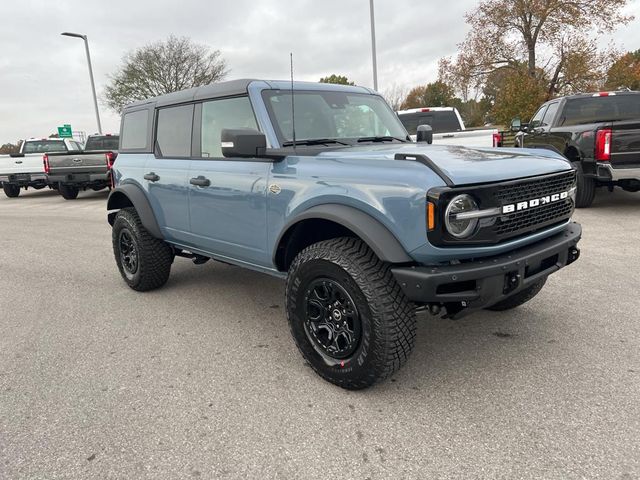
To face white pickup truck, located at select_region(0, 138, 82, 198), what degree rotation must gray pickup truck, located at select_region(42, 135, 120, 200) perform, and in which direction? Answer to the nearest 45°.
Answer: approximately 90° to its left

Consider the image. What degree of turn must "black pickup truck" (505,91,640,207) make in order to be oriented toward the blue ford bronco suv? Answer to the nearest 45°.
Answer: approximately 135° to its left

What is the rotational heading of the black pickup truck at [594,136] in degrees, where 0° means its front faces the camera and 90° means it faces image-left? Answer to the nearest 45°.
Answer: approximately 135°

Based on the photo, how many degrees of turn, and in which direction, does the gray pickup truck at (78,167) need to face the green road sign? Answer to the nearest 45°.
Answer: approximately 45° to its left

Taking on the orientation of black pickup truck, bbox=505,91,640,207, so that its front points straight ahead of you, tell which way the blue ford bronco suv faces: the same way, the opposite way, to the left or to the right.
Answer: the opposite way

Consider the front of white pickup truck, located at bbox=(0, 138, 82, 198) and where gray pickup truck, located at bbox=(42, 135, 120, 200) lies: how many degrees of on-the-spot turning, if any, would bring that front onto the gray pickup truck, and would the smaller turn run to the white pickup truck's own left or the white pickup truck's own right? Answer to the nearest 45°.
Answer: approximately 90° to the white pickup truck's own right

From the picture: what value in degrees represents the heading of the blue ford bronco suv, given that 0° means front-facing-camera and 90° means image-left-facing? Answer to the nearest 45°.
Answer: approximately 315°

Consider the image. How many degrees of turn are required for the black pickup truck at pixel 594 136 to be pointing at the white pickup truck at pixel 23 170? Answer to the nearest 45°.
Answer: approximately 45° to its left

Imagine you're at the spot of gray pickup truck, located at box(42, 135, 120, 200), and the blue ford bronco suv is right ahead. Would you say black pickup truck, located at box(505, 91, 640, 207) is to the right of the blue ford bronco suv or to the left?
left

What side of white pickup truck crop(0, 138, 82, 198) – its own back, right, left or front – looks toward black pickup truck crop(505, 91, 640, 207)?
right

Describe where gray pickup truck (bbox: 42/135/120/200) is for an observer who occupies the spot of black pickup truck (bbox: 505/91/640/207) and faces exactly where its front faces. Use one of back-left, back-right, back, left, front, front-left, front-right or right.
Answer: front-left

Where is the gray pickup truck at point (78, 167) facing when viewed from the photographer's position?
facing away from the viewer and to the right of the viewer
